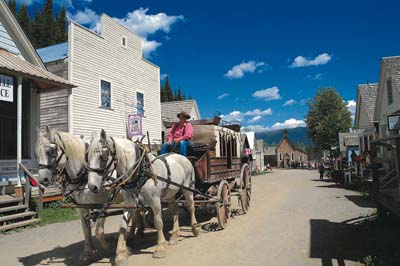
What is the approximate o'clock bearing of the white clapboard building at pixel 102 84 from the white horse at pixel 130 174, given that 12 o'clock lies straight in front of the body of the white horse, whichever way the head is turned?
The white clapboard building is roughly at 4 o'clock from the white horse.

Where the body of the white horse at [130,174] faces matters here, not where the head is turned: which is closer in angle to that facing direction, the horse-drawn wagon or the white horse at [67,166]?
the white horse

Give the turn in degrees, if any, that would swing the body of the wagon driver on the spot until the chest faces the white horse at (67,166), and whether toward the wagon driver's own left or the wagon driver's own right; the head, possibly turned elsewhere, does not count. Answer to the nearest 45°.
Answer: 0° — they already face it

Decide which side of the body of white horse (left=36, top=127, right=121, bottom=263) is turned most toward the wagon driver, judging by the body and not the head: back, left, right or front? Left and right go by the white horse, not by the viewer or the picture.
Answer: back

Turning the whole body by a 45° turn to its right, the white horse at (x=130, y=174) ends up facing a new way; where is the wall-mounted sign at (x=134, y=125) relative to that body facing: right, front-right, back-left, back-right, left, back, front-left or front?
right

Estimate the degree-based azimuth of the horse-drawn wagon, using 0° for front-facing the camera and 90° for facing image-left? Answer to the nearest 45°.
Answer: approximately 45°

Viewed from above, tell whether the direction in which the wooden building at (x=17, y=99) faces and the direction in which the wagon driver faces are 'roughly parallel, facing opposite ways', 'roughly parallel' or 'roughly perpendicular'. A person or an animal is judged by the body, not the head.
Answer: roughly perpendicular

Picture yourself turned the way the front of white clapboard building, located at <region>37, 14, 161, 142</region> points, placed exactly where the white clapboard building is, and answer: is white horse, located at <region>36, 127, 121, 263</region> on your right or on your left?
on your right
